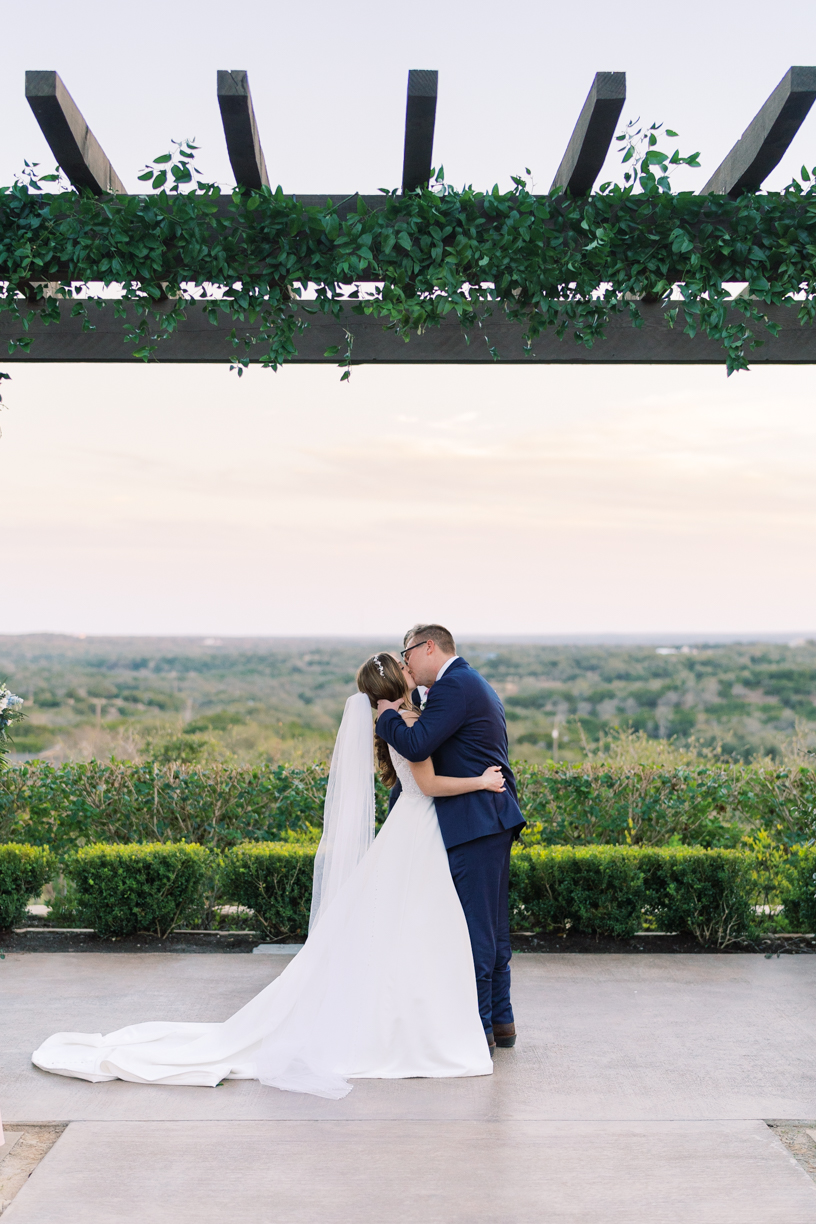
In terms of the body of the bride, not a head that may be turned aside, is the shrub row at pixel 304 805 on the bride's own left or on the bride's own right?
on the bride's own left

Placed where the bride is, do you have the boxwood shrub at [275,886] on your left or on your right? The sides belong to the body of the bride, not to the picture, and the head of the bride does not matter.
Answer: on your left

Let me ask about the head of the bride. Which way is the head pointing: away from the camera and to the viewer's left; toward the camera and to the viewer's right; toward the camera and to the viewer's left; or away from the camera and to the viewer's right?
away from the camera and to the viewer's right

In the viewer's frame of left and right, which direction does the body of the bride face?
facing to the right of the viewer

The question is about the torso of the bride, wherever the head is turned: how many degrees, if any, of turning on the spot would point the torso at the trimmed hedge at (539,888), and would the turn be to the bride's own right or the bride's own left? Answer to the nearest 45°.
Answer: approximately 45° to the bride's own left

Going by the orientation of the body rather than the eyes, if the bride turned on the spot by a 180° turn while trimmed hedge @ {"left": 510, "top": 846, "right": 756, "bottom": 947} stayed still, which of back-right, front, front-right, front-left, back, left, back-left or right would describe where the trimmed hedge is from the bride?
back-right

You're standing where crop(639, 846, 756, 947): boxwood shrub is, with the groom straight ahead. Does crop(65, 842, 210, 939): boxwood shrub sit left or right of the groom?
right

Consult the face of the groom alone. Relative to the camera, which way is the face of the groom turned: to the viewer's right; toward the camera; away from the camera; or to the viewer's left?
to the viewer's left

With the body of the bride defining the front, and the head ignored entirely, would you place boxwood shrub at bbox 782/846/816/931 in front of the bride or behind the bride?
in front

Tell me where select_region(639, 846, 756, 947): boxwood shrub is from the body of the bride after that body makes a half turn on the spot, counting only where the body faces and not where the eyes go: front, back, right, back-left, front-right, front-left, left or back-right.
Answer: back-right
